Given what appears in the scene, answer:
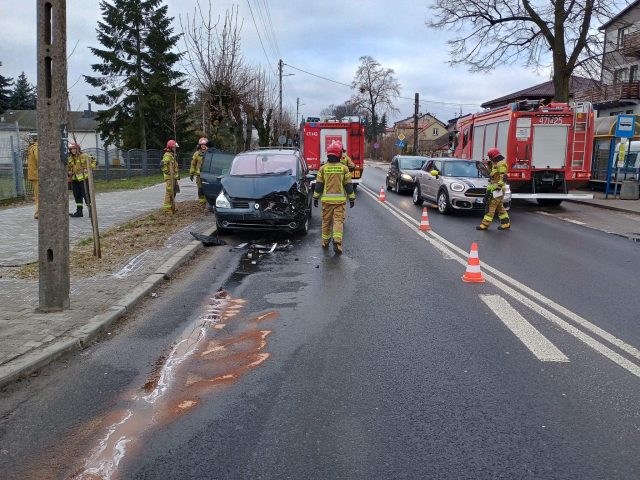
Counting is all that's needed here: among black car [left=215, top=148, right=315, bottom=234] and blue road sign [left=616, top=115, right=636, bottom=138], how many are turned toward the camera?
2

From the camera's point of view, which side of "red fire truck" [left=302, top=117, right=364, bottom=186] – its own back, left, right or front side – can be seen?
back

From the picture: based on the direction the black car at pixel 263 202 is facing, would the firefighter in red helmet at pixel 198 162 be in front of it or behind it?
behind

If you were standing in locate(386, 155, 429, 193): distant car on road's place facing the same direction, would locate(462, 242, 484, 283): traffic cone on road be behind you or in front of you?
in front

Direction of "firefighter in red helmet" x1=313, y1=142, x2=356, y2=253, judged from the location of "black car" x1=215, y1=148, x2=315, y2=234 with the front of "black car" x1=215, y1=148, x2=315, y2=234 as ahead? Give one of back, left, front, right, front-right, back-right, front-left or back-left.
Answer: front-left

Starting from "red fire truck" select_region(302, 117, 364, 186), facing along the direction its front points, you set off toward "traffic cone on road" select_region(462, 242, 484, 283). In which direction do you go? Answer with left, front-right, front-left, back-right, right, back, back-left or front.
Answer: back

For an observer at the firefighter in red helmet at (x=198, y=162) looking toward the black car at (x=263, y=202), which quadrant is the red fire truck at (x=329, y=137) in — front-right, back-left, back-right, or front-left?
back-left

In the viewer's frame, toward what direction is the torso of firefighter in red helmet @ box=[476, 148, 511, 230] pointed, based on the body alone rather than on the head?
to the viewer's left

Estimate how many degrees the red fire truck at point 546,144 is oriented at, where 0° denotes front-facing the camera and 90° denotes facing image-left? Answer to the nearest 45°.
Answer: approximately 135°

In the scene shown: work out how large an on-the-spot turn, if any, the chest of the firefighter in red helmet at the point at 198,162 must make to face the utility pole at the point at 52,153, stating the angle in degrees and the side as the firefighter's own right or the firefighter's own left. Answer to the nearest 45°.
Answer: approximately 45° to the firefighter's own right
